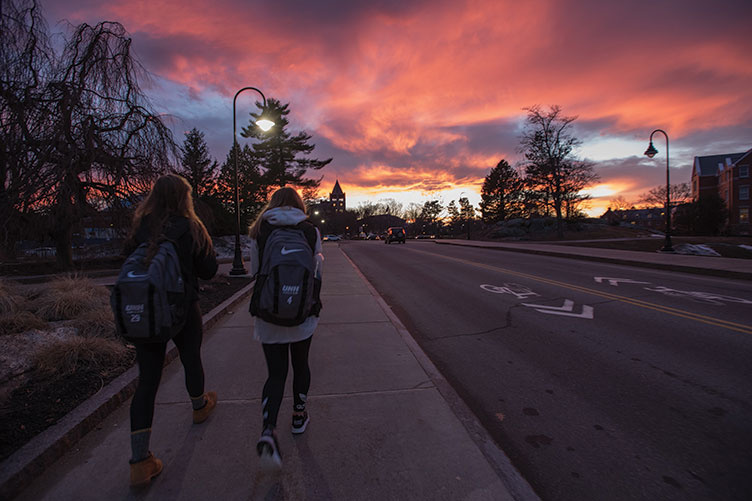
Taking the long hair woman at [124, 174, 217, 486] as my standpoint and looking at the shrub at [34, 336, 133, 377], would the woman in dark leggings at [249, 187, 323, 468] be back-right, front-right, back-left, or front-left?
back-right

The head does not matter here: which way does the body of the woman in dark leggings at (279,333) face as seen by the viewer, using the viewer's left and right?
facing away from the viewer

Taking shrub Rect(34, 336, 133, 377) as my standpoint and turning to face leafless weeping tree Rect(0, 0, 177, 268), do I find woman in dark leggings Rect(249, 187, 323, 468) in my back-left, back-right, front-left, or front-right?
back-right

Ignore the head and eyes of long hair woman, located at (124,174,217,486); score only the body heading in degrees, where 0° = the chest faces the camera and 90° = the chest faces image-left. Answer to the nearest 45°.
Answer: approximately 225°

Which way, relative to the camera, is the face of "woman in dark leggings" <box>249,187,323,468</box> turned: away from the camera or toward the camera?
away from the camera

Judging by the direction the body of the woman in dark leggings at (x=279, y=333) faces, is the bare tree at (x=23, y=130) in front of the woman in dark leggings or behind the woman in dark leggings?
in front

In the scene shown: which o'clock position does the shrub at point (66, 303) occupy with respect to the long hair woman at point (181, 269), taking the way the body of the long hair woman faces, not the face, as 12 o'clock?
The shrub is roughly at 10 o'clock from the long hair woman.

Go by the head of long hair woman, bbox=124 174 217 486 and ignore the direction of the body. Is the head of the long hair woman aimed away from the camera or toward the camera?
away from the camera

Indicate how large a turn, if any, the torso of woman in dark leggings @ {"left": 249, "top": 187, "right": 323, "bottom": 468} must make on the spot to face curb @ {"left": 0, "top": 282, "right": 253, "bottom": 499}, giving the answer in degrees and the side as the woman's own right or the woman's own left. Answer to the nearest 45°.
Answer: approximately 90° to the woman's own left
